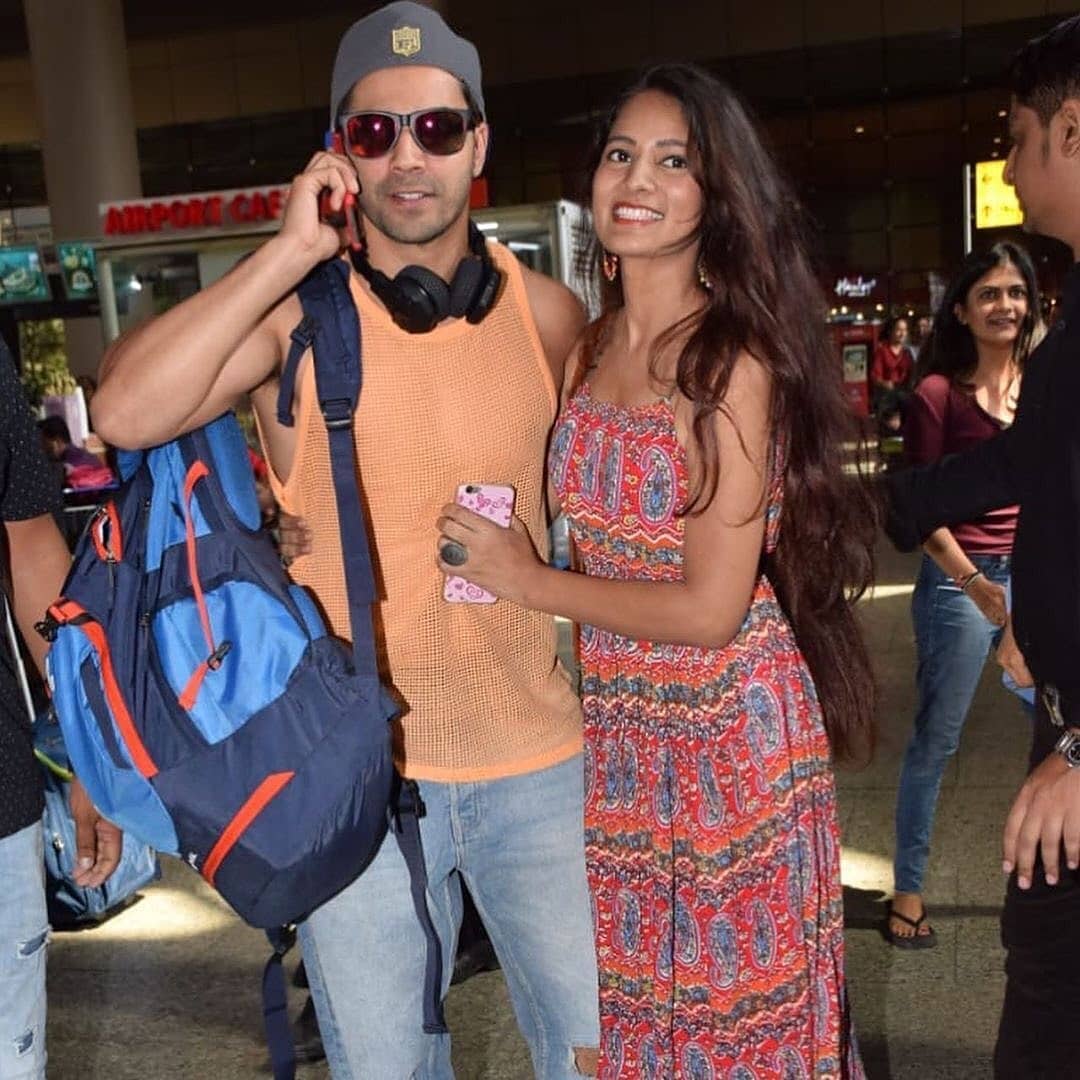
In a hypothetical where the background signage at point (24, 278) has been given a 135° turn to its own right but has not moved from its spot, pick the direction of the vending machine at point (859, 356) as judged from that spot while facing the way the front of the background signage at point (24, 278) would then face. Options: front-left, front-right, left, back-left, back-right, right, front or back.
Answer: back-right

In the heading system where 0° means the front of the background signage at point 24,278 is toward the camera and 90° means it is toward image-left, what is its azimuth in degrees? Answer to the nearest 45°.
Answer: approximately 0°

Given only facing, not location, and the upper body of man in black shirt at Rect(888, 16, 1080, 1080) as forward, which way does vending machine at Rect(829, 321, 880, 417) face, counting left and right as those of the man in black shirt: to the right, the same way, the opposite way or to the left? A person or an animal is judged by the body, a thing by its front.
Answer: to the left

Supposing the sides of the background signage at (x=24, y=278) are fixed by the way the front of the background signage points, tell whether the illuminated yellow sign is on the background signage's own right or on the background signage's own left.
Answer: on the background signage's own left

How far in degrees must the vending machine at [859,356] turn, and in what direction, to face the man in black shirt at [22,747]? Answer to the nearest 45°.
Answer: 0° — it already faces them

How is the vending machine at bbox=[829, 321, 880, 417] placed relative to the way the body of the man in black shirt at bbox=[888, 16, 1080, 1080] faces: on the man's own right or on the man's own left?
on the man's own right

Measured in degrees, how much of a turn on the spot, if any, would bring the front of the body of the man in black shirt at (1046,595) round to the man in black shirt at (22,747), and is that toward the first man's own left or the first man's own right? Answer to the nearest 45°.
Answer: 0° — they already face them

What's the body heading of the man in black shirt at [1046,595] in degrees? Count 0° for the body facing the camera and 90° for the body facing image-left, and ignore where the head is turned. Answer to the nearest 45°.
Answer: approximately 90°

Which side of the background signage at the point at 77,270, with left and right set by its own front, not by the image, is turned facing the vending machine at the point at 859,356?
left

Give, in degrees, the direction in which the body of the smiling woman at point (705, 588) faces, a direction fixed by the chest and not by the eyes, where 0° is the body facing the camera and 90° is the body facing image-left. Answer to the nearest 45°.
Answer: approximately 45°

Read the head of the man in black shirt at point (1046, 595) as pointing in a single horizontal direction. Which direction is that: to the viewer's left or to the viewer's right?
to the viewer's left

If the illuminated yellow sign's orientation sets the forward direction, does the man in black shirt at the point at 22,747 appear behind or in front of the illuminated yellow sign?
in front
